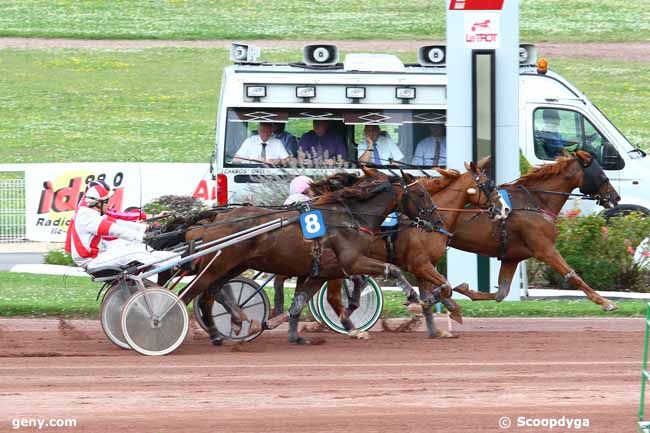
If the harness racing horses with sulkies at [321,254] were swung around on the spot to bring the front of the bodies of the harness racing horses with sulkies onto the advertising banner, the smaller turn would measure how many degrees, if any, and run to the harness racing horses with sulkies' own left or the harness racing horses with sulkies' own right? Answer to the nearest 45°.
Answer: approximately 135° to the harness racing horses with sulkies' own left

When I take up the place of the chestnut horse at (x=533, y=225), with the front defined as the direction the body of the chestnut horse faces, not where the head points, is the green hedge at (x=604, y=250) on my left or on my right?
on my left

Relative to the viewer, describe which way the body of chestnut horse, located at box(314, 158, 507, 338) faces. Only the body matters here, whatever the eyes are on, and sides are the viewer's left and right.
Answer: facing to the right of the viewer

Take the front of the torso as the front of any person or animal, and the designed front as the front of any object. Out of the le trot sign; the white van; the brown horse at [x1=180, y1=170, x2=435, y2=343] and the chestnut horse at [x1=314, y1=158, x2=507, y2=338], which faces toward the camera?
the le trot sign

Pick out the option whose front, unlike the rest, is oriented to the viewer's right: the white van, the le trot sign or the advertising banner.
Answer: the white van

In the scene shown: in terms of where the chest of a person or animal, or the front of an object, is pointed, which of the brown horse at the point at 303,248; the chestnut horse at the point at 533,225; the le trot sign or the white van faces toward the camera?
the le trot sign

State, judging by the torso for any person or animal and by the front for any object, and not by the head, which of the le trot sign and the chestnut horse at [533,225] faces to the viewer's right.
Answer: the chestnut horse

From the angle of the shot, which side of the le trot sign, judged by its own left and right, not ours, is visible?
front

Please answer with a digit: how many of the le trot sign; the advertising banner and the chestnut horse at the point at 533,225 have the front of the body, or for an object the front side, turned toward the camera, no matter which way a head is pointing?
2

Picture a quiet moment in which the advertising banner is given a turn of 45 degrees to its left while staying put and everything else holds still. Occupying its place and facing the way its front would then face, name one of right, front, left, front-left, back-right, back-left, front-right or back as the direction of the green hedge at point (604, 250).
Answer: front

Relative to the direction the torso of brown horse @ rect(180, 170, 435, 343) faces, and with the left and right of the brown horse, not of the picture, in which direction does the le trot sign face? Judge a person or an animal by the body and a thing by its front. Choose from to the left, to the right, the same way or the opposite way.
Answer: to the right

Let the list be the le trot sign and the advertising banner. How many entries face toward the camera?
2

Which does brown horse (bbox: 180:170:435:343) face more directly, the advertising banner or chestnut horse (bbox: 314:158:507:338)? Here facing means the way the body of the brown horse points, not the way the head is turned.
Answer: the chestnut horse

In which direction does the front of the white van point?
to the viewer's right
